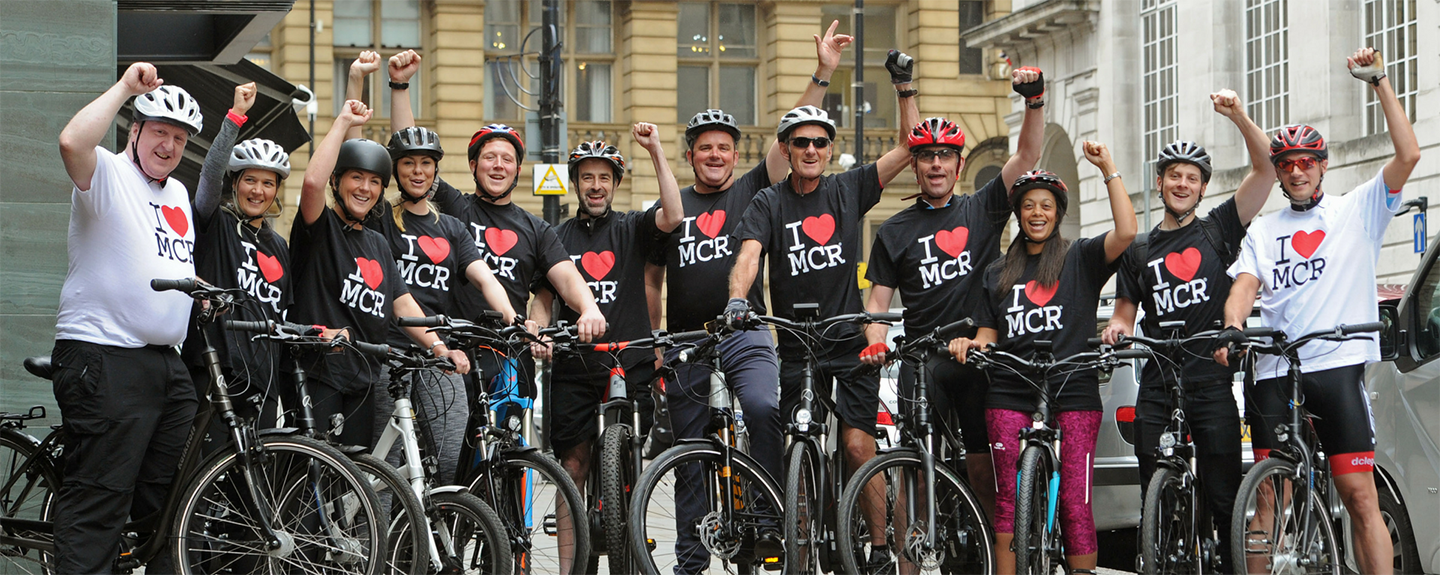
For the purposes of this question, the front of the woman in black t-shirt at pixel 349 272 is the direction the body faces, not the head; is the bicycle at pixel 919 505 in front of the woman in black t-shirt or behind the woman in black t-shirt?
in front

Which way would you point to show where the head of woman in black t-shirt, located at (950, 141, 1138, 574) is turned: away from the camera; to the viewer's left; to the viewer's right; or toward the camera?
toward the camera

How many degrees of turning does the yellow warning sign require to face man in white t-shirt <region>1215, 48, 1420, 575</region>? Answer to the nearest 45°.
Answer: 0° — it already faces them

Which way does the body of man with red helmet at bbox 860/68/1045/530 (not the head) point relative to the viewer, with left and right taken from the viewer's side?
facing the viewer

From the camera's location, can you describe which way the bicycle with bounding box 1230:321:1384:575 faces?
facing the viewer and to the left of the viewer

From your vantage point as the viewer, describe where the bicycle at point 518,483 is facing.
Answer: facing the viewer and to the right of the viewer

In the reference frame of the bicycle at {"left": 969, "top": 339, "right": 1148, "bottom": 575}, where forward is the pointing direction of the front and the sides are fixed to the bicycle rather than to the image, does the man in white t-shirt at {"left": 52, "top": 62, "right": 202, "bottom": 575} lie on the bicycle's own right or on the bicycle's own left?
on the bicycle's own right

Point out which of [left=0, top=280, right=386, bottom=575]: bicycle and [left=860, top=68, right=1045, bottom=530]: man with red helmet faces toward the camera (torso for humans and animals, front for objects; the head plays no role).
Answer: the man with red helmet

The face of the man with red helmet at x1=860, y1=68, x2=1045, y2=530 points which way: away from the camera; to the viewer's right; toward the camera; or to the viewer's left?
toward the camera

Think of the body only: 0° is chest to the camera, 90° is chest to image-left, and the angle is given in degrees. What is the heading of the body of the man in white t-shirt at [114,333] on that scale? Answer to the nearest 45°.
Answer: approximately 315°

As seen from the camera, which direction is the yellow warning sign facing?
toward the camera

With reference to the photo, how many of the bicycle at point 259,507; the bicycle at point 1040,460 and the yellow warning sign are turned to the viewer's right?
1

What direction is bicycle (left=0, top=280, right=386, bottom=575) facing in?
to the viewer's right

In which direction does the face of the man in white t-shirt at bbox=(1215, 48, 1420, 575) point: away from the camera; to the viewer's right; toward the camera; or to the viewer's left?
toward the camera

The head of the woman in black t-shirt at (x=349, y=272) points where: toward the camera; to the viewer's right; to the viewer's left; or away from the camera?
toward the camera
